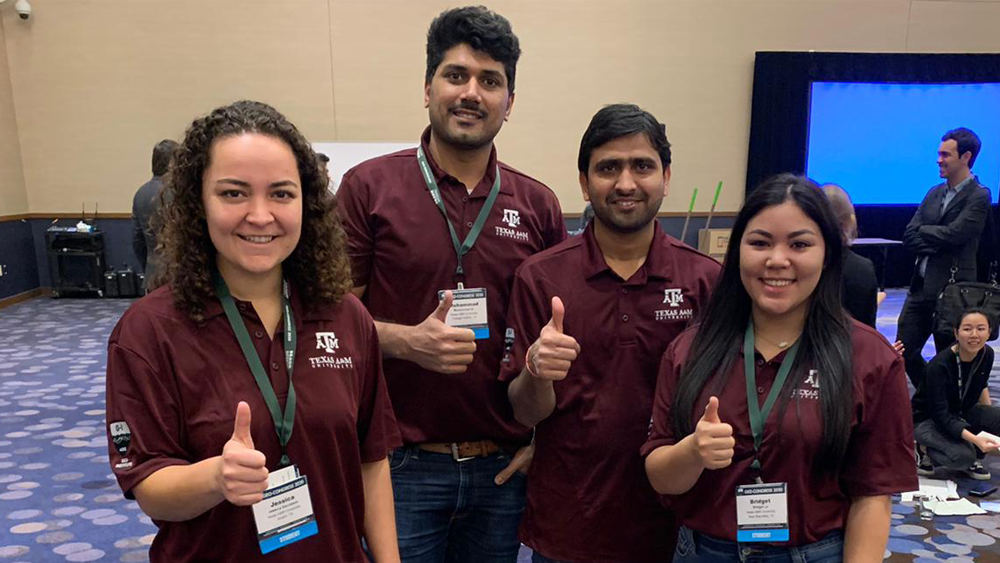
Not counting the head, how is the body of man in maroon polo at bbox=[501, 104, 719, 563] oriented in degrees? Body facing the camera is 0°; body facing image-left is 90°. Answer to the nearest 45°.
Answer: approximately 0°

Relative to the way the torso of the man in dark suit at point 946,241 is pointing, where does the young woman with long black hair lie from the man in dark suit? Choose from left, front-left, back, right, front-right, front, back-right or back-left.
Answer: front-left

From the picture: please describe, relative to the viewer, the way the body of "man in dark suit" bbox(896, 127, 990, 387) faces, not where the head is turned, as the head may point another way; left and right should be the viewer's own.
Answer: facing the viewer and to the left of the viewer

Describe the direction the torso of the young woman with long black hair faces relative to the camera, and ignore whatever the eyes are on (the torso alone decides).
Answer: toward the camera

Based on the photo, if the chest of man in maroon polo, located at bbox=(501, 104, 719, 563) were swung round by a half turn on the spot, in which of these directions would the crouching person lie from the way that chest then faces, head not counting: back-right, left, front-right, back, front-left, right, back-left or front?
front-right

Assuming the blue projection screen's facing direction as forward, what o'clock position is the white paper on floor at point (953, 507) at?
The white paper on floor is roughly at 12 o'clock from the blue projection screen.

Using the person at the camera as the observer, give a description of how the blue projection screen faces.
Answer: facing the viewer

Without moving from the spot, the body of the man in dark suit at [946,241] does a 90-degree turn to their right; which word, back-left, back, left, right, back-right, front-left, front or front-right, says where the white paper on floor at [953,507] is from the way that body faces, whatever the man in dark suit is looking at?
back-left

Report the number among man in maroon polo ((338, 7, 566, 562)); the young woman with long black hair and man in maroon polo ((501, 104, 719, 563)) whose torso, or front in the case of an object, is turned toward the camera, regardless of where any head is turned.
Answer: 3

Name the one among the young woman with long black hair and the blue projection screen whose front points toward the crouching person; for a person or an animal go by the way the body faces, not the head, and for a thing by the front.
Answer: the blue projection screen

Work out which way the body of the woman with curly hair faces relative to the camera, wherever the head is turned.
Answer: toward the camera

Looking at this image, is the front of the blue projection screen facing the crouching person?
yes

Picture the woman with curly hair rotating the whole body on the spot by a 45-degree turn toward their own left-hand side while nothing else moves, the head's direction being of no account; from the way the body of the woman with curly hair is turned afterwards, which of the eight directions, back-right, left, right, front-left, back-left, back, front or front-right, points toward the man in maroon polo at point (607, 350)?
front-left

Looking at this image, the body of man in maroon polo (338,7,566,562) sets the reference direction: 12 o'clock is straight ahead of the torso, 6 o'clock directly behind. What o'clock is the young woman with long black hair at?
The young woman with long black hair is roughly at 10 o'clock from the man in maroon polo.

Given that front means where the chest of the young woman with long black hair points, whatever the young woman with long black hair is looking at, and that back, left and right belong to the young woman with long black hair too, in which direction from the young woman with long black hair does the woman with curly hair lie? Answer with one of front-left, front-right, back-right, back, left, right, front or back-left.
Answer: front-right

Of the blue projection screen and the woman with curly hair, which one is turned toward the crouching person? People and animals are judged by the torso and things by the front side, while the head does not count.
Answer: the blue projection screen

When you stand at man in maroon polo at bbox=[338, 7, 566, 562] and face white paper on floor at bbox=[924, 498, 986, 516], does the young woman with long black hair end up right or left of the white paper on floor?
right

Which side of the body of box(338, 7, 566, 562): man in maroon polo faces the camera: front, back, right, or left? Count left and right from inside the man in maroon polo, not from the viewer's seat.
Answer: front
